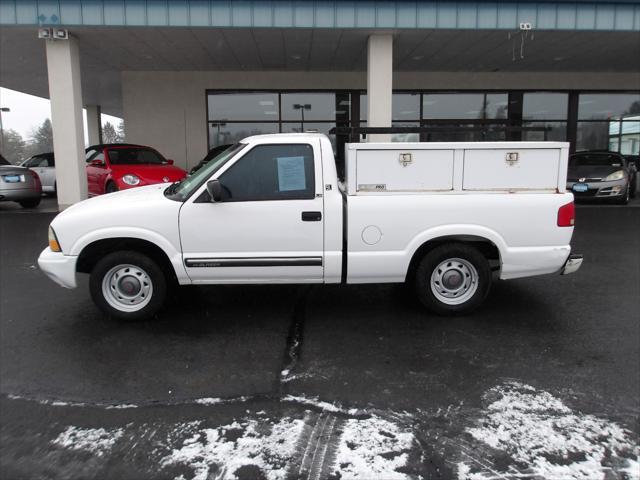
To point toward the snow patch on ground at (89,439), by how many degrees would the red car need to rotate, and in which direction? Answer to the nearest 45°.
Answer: approximately 45° to its right

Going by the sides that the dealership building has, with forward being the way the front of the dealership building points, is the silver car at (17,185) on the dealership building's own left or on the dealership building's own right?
on the dealership building's own right

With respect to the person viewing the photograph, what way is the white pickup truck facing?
facing to the left of the viewer

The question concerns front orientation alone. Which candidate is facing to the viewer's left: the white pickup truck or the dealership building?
the white pickup truck

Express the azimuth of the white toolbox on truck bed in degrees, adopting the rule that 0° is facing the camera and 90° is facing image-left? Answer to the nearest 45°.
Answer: approximately 0°

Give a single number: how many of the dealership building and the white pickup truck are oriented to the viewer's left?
1

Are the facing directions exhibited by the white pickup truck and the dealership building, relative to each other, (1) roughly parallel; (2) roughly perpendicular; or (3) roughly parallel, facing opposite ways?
roughly perpendicular

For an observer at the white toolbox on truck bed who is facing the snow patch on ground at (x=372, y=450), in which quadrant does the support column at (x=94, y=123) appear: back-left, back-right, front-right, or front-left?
back-right

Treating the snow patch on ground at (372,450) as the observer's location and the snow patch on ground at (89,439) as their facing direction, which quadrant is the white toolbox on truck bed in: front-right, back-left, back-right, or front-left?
back-right

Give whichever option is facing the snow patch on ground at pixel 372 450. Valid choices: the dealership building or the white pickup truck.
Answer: the dealership building

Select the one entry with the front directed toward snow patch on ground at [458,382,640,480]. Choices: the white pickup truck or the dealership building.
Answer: the dealership building
